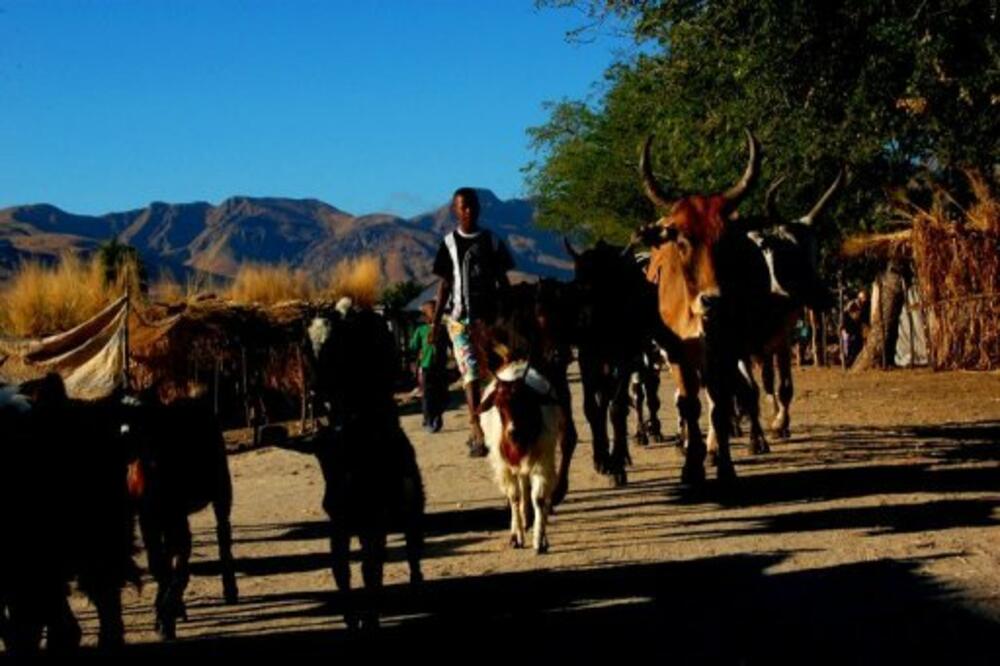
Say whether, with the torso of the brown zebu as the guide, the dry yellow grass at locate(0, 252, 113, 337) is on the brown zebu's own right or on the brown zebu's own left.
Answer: on the brown zebu's own right

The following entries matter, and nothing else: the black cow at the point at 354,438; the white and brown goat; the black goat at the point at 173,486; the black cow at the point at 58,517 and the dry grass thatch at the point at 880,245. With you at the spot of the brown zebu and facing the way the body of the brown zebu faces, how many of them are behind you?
1

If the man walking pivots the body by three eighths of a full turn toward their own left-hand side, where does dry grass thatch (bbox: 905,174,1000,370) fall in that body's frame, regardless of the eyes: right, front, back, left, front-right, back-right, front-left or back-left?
front

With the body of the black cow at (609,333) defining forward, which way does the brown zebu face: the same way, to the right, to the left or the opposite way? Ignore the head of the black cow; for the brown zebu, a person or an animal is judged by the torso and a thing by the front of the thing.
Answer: the same way

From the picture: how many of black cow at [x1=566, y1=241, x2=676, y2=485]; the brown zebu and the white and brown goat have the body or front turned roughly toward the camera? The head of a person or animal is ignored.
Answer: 3

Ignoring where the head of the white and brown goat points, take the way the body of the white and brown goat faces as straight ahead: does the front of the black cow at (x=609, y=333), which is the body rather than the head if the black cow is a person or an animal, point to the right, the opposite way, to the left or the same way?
the same way

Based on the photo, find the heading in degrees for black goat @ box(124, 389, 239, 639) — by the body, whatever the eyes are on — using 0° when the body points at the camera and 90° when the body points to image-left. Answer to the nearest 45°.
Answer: approximately 45°

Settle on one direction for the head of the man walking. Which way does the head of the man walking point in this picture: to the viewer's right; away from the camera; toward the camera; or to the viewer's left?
toward the camera

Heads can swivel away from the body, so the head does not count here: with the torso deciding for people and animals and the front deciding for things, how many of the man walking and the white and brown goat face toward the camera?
2

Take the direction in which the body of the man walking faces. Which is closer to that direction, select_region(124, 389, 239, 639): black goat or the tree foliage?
the black goat

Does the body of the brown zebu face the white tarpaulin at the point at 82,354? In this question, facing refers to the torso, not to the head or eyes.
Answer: no

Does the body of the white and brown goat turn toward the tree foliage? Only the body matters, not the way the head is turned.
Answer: no

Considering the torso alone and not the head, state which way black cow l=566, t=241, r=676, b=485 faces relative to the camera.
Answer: toward the camera

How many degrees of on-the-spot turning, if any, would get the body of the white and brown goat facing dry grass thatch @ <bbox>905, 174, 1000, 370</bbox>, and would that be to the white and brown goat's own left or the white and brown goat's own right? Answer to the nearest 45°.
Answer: approximately 135° to the white and brown goat's own left

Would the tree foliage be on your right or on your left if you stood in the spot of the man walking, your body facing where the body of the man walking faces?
on your left

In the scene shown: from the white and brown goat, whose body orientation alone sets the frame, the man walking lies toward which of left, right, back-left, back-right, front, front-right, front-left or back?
back

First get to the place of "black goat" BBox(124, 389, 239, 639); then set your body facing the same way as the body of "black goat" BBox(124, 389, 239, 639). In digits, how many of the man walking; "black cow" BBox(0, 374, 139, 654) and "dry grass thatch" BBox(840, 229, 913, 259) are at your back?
2

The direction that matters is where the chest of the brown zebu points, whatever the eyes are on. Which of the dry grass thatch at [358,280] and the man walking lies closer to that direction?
the man walking

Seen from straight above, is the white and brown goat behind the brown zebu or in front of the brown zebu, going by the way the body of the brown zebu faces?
in front

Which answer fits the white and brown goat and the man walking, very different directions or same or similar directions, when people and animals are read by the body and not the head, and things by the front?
same or similar directions

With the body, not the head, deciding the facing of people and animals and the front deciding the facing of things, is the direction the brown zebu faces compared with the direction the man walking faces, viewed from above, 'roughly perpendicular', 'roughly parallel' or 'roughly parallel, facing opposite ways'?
roughly parallel

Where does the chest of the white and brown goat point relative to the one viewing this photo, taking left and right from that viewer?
facing the viewer
